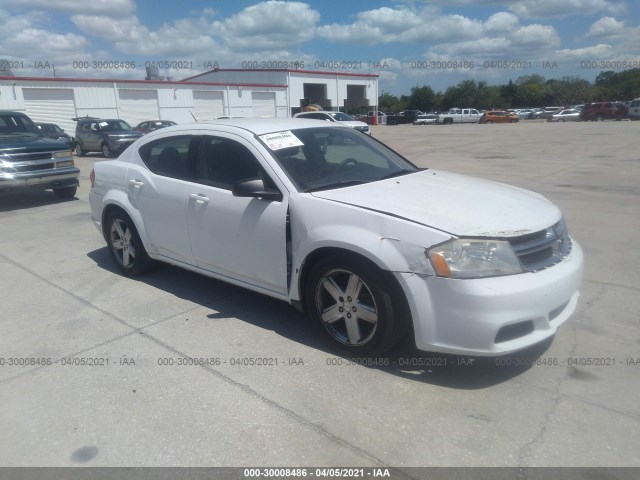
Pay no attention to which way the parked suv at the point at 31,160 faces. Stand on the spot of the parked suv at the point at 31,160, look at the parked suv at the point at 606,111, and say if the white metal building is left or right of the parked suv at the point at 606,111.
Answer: left

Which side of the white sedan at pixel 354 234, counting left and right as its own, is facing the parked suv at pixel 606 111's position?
left

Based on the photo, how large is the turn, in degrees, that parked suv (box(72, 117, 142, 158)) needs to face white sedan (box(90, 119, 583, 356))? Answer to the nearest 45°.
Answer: approximately 45° to its right

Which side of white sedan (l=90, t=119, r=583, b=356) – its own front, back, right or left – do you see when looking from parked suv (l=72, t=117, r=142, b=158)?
back

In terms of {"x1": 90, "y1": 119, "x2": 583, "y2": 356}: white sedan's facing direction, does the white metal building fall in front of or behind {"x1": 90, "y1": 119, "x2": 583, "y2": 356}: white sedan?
behind

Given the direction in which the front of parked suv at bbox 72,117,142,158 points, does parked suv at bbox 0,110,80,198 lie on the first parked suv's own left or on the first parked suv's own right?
on the first parked suv's own right

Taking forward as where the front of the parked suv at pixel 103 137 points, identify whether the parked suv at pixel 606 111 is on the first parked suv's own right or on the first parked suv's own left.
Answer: on the first parked suv's own left

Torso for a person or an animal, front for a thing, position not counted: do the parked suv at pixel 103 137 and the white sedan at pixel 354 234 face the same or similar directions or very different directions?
same or similar directions

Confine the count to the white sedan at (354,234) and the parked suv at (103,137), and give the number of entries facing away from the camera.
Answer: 0

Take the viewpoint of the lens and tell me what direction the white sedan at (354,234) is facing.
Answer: facing the viewer and to the right of the viewer

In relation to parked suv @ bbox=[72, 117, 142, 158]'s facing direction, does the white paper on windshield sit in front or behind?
in front
